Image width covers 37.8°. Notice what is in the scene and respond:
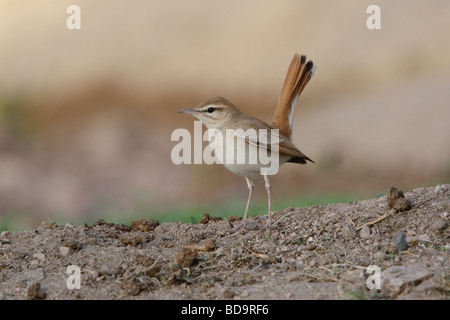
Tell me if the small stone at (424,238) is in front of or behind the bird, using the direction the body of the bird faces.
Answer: behind

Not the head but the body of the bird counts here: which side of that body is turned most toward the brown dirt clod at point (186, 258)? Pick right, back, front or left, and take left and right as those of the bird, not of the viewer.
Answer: left

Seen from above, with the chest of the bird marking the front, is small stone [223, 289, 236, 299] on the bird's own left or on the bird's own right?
on the bird's own left

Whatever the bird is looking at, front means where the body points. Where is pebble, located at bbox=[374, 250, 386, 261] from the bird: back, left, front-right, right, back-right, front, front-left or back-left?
back-left

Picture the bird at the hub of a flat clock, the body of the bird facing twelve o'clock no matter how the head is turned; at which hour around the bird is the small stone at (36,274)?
The small stone is roughly at 11 o'clock from the bird.

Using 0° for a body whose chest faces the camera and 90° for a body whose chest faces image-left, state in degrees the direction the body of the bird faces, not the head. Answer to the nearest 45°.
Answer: approximately 90°

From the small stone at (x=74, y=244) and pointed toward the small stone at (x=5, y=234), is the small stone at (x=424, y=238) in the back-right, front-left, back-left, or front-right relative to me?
back-right

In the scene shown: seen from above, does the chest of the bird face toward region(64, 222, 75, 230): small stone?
yes

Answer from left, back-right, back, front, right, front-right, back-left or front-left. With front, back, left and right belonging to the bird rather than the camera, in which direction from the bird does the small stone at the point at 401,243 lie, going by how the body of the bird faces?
back-left

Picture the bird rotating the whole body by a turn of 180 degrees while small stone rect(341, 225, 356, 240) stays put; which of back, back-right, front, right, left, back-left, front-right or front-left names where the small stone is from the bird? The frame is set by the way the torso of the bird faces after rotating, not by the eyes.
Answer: front-right
